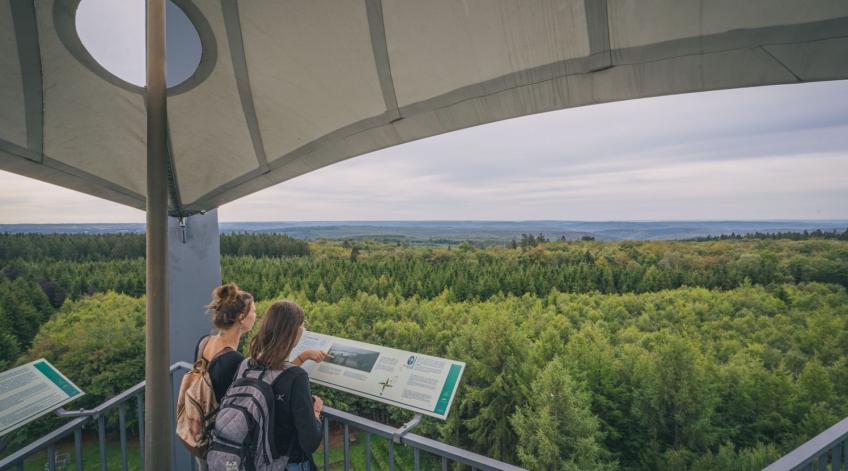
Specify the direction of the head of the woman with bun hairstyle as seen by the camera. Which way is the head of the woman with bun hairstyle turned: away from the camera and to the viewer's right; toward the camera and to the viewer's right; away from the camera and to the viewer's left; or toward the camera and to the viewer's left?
away from the camera and to the viewer's right

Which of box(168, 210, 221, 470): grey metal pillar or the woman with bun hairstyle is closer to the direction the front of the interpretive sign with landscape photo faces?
the woman with bun hairstyle

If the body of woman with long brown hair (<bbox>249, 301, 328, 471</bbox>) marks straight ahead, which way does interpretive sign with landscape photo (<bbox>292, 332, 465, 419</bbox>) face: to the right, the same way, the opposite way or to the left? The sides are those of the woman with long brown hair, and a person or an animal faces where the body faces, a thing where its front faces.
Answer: the opposite way

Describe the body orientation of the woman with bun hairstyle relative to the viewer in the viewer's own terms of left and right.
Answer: facing away from the viewer and to the right of the viewer

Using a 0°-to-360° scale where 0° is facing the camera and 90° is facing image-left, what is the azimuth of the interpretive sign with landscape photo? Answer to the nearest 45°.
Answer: approximately 45°

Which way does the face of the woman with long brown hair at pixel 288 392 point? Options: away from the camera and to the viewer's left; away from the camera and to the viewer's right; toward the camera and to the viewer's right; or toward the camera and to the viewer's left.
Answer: away from the camera and to the viewer's right

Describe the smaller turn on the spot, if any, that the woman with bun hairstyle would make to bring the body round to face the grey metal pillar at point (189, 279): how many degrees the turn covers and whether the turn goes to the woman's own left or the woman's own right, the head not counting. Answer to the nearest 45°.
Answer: approximately 45° to the woman's own left

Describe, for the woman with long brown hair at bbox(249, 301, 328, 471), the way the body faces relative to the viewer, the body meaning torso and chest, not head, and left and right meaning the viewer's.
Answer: facing away from the viewer and to the right of the viewer
